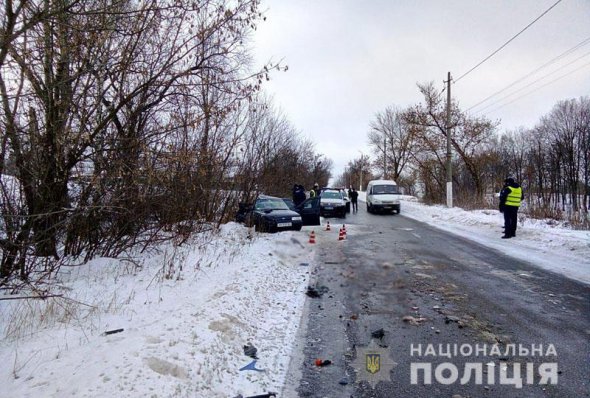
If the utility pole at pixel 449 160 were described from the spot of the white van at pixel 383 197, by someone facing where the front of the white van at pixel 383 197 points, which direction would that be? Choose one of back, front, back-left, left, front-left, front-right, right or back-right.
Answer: left

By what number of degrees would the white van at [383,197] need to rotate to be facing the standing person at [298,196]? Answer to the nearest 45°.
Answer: approximately 45° to its right

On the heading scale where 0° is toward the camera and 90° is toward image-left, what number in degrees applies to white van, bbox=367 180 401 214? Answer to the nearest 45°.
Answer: approximately 0°

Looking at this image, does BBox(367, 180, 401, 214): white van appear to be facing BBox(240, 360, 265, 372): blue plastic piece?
yes

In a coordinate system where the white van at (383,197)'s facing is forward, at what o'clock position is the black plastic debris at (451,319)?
The black plastic debris is roughly at 12 o'clock from the white van.

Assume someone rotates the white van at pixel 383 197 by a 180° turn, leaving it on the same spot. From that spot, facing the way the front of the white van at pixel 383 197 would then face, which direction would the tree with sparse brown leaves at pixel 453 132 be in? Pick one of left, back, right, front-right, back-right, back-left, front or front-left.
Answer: front-right

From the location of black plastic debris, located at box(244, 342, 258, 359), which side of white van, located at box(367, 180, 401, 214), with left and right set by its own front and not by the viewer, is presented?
front

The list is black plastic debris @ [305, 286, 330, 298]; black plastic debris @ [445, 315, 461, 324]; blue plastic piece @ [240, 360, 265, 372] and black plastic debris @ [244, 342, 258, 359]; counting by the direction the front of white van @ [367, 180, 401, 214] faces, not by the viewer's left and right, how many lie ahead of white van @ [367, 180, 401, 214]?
4

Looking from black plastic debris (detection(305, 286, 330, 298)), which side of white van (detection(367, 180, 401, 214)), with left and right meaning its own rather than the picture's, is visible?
front
